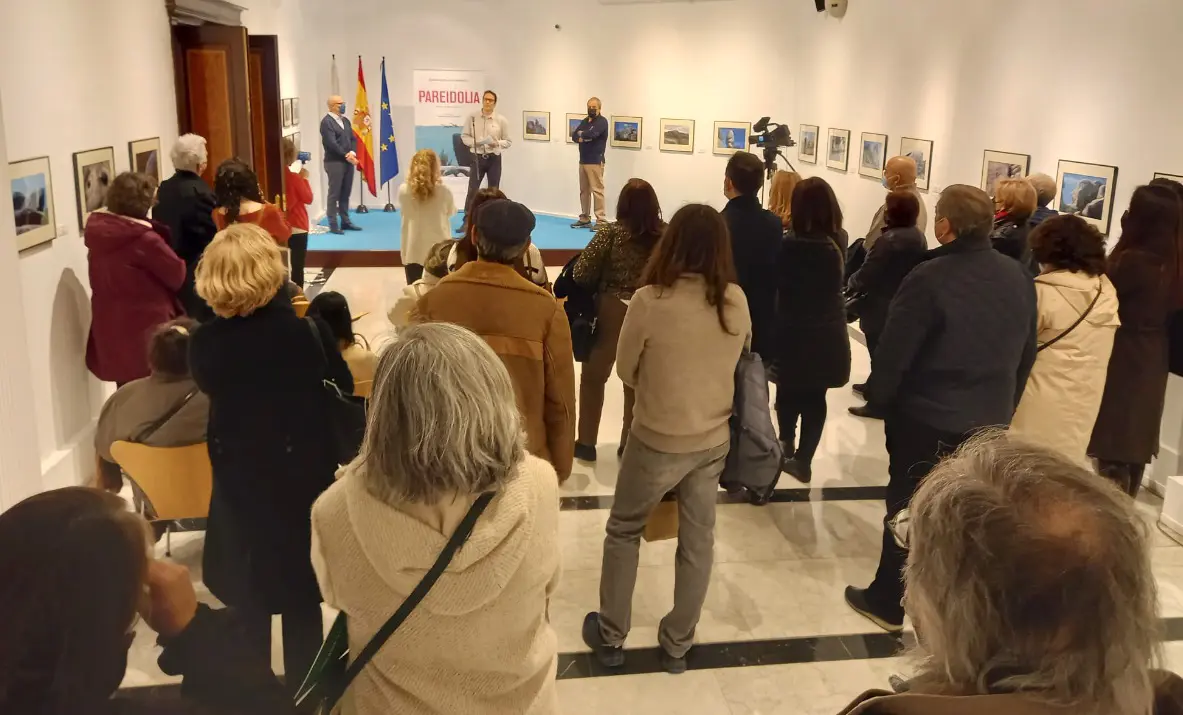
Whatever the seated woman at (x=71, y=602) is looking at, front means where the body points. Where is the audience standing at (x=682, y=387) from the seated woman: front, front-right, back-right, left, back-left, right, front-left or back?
front

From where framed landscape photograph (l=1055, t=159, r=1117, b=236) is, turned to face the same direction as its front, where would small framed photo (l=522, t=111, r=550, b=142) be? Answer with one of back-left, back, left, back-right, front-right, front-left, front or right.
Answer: right

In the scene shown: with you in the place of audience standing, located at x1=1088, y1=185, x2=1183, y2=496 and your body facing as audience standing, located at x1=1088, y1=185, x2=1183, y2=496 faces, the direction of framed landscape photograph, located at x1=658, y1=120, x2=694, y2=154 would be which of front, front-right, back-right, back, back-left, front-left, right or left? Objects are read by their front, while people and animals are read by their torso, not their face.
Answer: front

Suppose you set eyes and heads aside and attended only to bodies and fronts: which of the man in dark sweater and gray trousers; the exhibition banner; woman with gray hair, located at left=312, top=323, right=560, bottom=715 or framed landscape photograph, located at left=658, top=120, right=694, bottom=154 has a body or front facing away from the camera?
the woman with gray hair

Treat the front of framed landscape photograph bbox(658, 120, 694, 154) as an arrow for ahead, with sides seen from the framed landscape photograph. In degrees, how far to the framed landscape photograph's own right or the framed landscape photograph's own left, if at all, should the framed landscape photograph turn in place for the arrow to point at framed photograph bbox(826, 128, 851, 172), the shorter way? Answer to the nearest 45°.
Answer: approximately 45° to the framed landscape photograph's own left

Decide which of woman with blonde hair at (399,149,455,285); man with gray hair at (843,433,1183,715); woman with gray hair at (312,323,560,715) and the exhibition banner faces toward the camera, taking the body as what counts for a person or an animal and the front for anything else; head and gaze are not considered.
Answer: the exhibition banner

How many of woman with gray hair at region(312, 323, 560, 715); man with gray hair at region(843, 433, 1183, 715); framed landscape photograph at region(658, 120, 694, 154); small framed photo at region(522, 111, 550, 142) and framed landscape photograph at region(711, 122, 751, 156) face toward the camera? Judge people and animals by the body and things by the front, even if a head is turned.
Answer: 3

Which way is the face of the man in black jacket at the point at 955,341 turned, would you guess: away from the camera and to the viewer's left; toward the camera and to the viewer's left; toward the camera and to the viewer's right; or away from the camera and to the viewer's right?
away from the camera and to the viewer's left

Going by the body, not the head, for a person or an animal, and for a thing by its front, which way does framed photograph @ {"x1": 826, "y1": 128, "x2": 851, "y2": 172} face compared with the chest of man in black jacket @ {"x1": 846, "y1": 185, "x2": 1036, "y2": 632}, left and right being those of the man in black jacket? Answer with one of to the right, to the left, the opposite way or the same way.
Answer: to the left

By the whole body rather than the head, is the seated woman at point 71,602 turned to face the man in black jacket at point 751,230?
yes

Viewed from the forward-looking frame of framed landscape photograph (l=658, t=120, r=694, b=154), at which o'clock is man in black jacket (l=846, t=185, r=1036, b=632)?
The man in black jacket is roughly at 12 o'clock from the framed landscape photograph.

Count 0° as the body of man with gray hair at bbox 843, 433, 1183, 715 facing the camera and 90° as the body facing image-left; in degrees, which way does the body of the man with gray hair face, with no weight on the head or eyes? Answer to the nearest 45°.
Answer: approximately 135°

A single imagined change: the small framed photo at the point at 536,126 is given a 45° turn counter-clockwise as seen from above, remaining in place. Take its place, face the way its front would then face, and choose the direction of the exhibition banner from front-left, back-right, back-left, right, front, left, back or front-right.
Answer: back-right

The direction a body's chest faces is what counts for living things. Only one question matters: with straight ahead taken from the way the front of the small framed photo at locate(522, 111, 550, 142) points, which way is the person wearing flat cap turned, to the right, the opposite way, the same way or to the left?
the opposite way

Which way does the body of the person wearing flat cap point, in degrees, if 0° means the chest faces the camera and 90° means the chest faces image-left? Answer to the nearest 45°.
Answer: approximately 180°

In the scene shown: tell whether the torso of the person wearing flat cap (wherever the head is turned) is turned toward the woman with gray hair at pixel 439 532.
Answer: no

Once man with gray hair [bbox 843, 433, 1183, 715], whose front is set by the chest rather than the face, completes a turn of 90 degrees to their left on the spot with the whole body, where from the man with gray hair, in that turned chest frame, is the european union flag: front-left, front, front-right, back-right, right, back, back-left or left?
right

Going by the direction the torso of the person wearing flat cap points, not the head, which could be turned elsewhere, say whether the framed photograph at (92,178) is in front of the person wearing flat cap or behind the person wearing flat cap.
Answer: in front

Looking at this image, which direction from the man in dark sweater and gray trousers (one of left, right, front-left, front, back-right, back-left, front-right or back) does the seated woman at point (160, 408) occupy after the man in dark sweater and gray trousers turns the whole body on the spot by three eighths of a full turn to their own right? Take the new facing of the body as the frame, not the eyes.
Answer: left

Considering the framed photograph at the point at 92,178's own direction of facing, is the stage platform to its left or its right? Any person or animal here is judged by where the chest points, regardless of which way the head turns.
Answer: on its left
